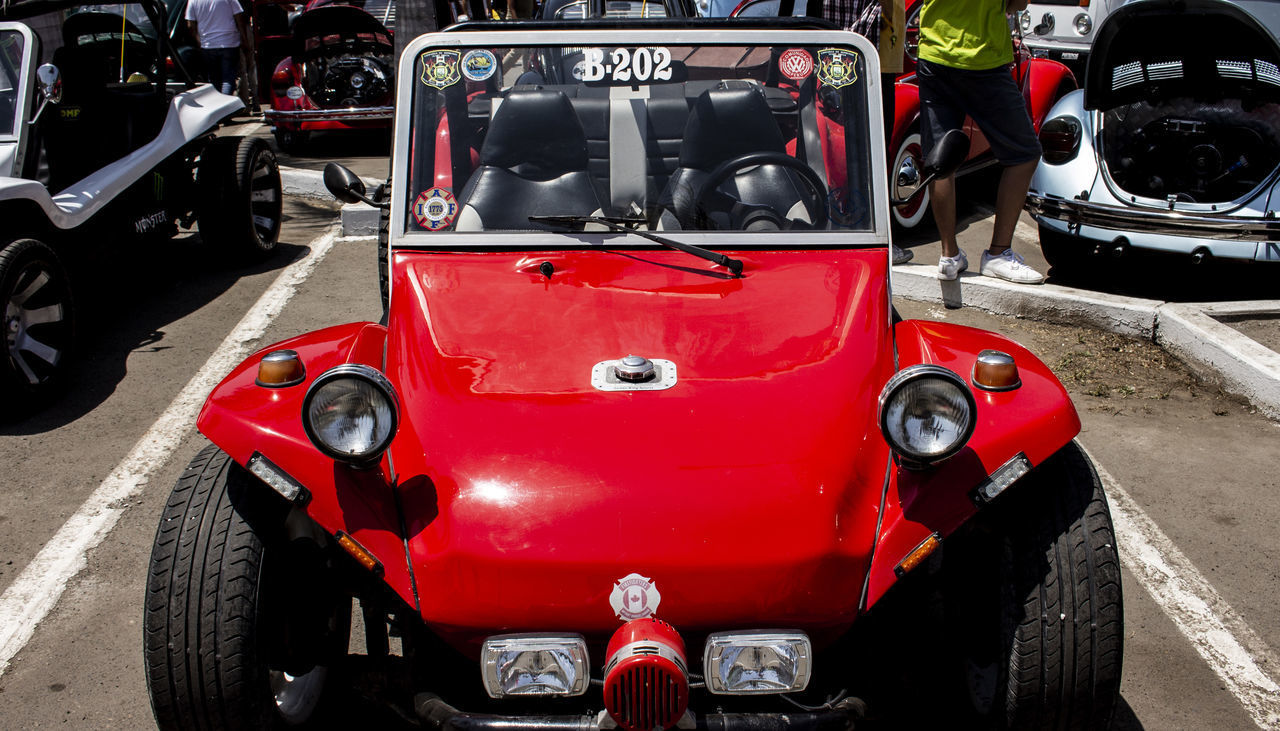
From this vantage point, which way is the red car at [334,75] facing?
away from the camera

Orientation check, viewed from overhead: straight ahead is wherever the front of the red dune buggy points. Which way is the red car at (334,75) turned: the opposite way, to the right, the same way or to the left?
the opposite way

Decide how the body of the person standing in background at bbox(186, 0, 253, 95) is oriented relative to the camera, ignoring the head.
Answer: away from the camera

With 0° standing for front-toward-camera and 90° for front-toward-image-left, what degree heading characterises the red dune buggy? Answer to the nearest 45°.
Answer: approximately 0°

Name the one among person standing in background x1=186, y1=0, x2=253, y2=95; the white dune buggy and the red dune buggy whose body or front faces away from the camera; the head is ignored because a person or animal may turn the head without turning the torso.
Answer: the person standing in background
